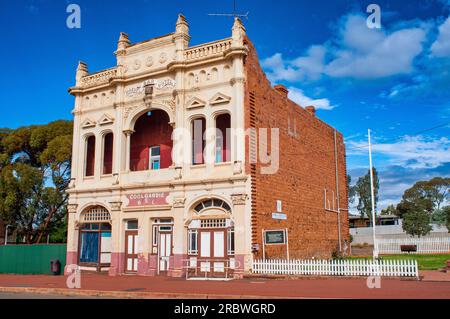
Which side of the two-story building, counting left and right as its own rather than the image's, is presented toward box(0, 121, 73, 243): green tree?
right

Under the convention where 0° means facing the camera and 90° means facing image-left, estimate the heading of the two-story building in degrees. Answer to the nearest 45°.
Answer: approximately 45°

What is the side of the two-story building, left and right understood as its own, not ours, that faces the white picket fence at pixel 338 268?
left

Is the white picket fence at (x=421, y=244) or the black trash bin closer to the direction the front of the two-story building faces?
the black trash bin

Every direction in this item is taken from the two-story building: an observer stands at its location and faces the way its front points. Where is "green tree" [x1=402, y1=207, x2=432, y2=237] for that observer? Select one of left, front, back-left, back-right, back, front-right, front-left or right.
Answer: back

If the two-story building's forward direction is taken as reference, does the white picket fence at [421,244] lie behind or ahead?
behind
